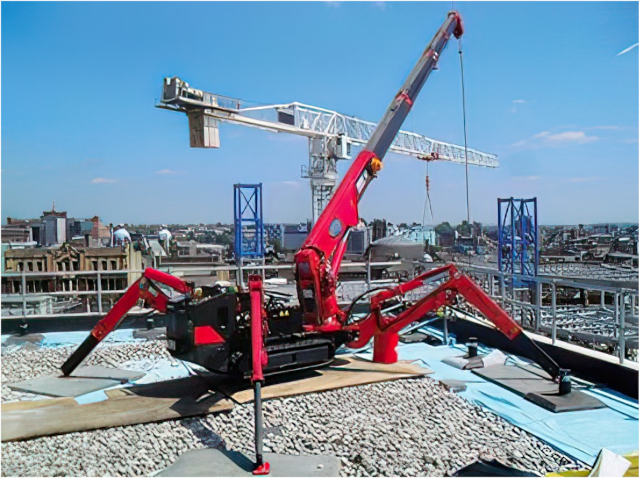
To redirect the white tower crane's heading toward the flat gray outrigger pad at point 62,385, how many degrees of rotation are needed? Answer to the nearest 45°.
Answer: approximately 135° to its right

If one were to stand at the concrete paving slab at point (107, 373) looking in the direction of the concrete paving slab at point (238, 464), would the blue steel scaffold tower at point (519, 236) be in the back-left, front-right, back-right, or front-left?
back-left

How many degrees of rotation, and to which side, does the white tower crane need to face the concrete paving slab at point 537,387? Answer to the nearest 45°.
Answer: approximately 135° to its right

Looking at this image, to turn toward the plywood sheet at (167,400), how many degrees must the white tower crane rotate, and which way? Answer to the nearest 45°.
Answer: approximately 135° to its right

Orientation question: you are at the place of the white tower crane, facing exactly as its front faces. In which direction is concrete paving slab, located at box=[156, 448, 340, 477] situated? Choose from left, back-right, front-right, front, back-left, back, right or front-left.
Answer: back-right

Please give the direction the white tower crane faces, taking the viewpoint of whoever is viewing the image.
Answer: facing away from the viewer and to the right of the viewer

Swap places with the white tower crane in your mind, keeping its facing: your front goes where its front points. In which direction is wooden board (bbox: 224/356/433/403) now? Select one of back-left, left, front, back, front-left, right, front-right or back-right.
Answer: back-right
